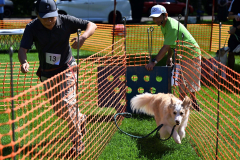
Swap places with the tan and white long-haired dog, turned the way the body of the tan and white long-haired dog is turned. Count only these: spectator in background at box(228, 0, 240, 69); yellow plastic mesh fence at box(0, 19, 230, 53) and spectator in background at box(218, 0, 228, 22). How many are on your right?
0

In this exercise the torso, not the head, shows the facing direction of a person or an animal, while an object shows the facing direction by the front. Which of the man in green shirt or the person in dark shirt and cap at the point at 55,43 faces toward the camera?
the person in dark shirt and cap

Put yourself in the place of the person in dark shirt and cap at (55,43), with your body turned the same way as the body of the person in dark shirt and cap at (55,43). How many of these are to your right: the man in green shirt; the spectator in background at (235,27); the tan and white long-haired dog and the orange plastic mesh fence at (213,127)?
0

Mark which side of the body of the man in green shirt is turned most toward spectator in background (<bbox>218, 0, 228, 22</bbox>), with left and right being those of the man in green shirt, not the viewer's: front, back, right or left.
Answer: right

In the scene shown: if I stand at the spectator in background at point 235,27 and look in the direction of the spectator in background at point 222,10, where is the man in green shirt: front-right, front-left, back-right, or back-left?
back-left

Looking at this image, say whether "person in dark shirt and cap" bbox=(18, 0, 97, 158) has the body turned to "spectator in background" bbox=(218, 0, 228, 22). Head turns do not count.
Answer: no

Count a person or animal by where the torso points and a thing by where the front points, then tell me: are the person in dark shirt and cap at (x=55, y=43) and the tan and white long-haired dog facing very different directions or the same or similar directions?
same or similar directions

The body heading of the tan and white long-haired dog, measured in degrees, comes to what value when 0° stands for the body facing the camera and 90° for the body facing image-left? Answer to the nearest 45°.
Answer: approximately 315°

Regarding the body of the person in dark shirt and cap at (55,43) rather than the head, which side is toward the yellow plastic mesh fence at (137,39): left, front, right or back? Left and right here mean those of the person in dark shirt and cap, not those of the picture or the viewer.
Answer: back

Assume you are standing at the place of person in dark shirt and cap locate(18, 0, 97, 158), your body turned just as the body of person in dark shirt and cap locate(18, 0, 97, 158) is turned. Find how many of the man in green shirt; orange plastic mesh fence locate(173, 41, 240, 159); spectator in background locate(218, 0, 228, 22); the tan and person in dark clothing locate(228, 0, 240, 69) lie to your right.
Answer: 0

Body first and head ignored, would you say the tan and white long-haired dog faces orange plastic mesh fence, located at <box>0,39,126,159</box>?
no

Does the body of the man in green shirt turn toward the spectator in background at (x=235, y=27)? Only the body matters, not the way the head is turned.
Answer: no

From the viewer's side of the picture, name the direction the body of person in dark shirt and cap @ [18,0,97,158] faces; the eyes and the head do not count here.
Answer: toward the camera

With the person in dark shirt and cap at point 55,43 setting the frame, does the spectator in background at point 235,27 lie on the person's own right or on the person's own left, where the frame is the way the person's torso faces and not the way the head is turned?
on the person's own left

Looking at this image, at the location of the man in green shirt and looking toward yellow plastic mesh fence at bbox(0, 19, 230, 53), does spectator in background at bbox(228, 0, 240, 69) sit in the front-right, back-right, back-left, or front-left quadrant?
front-right

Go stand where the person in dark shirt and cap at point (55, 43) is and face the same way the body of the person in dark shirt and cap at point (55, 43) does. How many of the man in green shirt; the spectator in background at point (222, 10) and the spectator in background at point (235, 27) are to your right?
0

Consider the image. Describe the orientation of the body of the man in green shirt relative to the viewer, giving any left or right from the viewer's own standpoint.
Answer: facing to the left of the viewer

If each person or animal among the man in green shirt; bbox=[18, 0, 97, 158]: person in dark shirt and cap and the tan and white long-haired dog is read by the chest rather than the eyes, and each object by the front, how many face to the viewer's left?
1
